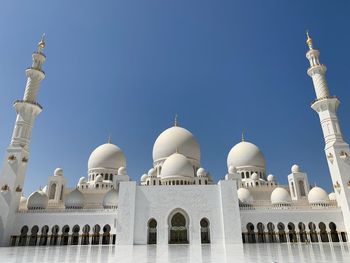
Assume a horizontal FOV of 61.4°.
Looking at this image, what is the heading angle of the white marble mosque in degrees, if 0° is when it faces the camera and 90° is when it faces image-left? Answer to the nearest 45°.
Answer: approximately 0°
